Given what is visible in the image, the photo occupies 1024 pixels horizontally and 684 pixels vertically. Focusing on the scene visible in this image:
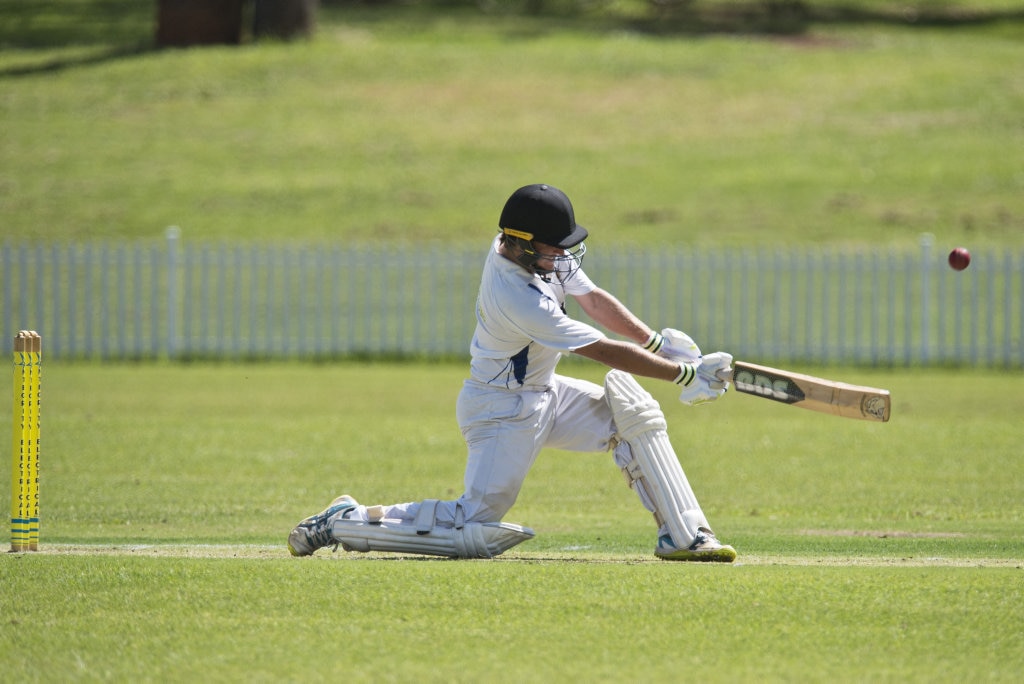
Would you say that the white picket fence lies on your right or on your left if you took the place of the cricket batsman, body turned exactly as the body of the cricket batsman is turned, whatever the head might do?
on your left

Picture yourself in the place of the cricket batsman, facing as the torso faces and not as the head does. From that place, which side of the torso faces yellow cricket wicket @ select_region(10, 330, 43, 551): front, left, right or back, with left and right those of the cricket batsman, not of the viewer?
back

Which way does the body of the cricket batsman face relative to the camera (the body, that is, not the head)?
to the viewer's right

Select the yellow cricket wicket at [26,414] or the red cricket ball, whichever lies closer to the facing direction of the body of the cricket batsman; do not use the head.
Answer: the red cricket ball

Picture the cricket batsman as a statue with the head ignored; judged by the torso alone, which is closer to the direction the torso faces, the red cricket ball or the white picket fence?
the red cricket ball
